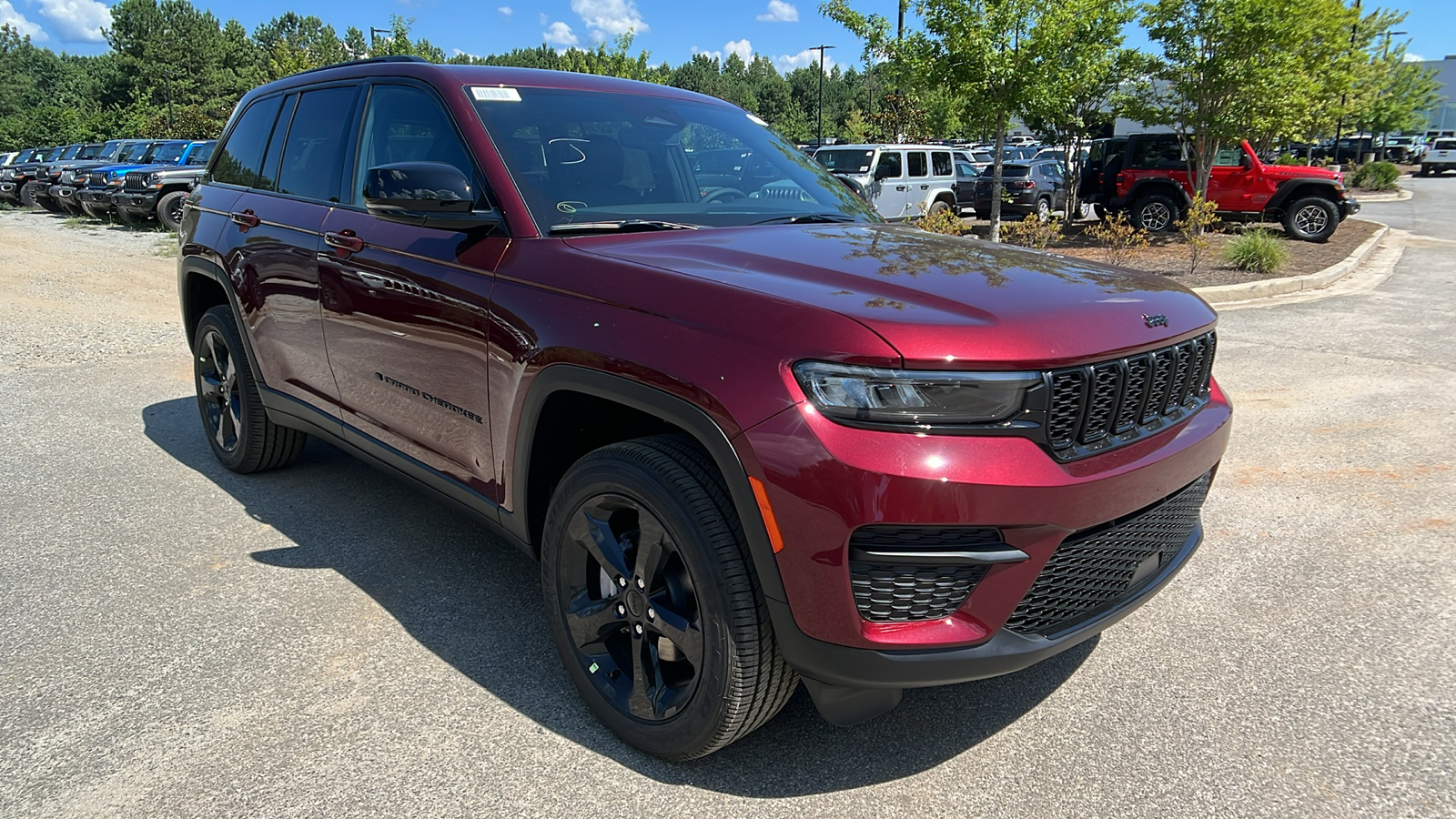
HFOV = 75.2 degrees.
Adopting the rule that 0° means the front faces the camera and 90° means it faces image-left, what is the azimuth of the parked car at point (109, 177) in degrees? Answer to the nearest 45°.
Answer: approximately 45°

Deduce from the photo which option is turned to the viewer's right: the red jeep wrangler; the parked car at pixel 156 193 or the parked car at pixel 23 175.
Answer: the red jeep wrangler

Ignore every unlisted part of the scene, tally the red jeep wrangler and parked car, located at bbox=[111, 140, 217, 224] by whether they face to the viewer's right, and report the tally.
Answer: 1

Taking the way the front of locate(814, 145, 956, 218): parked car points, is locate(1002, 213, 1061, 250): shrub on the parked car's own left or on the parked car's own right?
on the parked car's own left

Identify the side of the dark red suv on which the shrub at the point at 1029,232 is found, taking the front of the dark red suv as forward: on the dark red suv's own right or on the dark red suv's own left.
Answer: on the dark red suv's own left

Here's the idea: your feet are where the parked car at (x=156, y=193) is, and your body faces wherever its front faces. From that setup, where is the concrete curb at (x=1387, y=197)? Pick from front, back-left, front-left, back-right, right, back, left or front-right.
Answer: back-left

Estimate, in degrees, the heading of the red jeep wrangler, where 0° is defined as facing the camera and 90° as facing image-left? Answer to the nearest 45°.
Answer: approximately 270°

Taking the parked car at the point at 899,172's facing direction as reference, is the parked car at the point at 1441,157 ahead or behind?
behind

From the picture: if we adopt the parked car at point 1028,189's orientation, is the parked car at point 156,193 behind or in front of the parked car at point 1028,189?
behind

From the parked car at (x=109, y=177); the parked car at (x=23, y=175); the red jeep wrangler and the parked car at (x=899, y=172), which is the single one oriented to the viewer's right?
the red jeep wrangler

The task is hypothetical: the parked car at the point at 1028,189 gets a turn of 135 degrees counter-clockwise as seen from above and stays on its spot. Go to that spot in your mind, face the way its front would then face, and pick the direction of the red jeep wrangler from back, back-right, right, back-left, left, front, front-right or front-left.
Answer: back-left

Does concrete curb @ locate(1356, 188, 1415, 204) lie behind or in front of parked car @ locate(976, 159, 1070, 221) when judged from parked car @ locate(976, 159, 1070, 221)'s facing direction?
in front

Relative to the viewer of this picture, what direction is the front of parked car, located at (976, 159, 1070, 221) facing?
facing away from the viewer and to the right of the viewer
